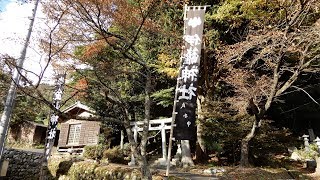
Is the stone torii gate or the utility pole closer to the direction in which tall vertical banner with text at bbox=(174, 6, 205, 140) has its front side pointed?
the utility pole

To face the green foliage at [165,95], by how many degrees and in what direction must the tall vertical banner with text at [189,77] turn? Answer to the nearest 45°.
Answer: approximately 180°

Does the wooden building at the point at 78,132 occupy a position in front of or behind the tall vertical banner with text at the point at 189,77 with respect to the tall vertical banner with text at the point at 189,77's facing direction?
behind

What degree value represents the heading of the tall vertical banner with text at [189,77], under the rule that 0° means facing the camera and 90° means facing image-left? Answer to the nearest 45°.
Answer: approximately 0°
